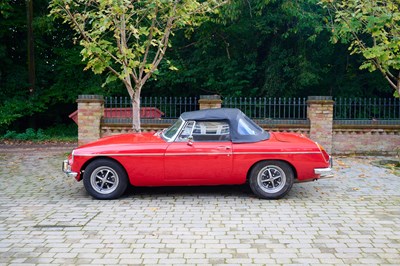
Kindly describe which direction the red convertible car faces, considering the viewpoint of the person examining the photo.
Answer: facing to the left of the viewer

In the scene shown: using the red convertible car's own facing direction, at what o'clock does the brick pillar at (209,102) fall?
The brick pillar is roughly at 3 o'clock from the red convertible car.

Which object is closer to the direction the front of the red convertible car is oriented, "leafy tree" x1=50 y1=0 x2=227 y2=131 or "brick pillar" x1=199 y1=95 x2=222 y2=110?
the leafy tree

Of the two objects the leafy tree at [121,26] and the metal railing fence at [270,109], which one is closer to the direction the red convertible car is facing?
the leafy tree

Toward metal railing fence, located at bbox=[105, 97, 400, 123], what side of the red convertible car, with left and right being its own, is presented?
right

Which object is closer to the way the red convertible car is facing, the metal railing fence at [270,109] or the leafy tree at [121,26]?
the leafy tree

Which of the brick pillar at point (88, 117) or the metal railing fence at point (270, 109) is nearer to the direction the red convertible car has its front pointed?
the brick pillar

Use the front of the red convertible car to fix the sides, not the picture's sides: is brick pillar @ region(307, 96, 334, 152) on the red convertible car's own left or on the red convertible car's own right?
on the red convertible car's own right

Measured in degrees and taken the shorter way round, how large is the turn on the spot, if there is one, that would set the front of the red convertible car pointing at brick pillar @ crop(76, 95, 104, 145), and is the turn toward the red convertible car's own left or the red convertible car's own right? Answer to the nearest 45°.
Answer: approximately 45° to the red convertible car's own right
